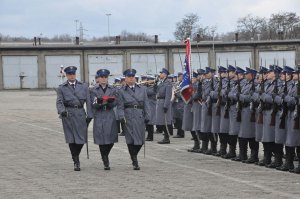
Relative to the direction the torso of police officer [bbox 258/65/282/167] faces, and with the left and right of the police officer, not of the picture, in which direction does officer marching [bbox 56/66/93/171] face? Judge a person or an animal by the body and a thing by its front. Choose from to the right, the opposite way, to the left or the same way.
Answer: to the left

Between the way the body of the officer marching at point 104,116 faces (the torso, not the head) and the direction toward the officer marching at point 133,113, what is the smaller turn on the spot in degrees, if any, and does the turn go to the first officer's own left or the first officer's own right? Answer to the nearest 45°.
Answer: approximately 90° to the first officer's own left

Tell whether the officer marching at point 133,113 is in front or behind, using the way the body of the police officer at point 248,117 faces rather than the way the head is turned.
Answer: in front

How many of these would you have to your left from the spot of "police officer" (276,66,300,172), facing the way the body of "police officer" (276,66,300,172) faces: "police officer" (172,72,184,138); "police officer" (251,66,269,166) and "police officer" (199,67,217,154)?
0

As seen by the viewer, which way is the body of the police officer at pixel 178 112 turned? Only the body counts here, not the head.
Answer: to the viewer's left

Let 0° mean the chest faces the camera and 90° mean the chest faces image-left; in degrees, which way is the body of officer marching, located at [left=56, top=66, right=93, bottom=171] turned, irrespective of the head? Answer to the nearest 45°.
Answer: approximately 0°

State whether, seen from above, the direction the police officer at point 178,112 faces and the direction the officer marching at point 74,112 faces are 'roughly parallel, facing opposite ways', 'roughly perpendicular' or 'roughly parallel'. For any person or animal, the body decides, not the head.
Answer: roughly perpendicular

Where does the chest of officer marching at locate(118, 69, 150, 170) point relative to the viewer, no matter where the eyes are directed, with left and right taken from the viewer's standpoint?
facing the viewer

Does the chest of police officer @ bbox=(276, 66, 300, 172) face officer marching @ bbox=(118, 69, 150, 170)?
yes

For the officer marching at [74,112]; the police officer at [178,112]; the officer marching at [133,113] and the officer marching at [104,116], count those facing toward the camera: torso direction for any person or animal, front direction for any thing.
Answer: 3

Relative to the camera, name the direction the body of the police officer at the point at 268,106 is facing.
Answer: to the viewer's left

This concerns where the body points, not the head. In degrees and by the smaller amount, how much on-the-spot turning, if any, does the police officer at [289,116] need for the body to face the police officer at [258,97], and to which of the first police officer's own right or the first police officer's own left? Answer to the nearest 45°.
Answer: approximately 45° to the first police officer's own right

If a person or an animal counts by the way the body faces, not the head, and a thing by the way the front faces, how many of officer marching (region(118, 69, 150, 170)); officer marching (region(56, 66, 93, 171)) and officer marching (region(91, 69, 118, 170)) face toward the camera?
3

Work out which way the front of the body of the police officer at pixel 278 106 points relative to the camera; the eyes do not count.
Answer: to the viewer's left

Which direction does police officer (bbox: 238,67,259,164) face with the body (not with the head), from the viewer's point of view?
to the viewer's left

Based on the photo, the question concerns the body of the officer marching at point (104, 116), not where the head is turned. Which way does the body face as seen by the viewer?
toward the camera

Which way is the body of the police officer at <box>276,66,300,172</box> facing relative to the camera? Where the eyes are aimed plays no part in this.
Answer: to the viewer's left
